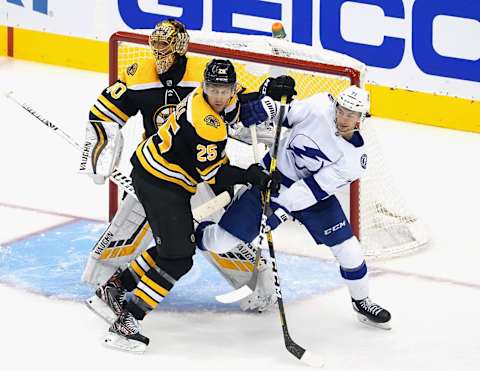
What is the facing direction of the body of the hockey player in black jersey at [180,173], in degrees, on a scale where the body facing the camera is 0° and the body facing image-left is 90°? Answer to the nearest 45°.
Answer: approximately 270°

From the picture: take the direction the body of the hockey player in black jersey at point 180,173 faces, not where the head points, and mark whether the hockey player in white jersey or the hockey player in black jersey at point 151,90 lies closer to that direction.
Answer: the hockey player in white jersey

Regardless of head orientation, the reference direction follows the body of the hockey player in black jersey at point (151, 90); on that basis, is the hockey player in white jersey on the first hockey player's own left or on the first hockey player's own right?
on the first hockey player's own left

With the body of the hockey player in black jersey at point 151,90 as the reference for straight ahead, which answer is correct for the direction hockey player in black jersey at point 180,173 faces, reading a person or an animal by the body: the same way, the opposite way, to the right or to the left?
to the left

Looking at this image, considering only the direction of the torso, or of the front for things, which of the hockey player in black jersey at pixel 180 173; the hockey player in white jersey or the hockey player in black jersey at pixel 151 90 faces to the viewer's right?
the hockey player in black jersey at pixel 180 173

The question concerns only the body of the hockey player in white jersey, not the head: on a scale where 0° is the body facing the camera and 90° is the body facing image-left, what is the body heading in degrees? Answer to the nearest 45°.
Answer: approximately 45°

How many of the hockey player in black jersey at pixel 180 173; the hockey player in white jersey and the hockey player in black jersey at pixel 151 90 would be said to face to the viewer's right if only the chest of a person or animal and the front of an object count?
1

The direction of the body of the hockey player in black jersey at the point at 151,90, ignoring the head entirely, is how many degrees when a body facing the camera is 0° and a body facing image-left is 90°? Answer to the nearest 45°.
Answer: approximately 0°
